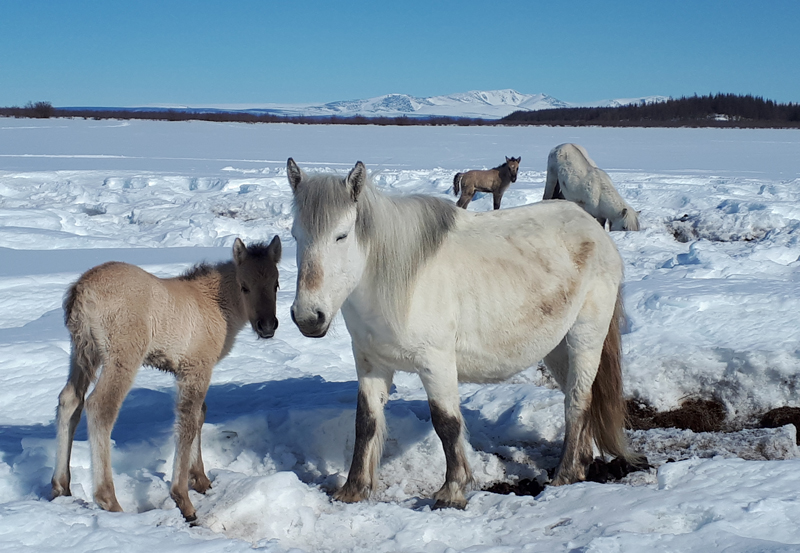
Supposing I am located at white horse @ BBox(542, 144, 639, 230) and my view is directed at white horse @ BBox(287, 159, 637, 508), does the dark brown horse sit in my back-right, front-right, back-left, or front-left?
back-right

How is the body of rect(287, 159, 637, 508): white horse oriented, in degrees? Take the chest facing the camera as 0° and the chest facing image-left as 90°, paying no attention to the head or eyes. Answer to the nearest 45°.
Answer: approximately 45°

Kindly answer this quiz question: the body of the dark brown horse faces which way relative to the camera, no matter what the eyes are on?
to the viewer's right

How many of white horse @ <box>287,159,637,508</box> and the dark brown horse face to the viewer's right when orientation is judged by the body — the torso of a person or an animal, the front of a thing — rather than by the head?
1

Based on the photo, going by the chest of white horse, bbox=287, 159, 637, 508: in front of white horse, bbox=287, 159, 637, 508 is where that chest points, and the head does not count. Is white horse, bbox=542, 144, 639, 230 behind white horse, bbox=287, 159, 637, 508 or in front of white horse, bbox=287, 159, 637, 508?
behind

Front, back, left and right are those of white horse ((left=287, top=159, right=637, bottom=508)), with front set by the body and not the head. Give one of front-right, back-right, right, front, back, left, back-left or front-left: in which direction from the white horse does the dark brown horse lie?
back-right

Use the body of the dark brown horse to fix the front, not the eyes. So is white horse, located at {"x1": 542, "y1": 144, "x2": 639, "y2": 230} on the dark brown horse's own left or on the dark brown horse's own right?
on the dark brown horse's own right

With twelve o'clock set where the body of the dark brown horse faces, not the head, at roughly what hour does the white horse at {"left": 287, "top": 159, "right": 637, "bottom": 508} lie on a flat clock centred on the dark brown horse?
The white horse is roughly at 3 o'clock from the dark brown horse.

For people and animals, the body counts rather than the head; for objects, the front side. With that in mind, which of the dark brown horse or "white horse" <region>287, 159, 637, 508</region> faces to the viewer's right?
the dark brown horse
